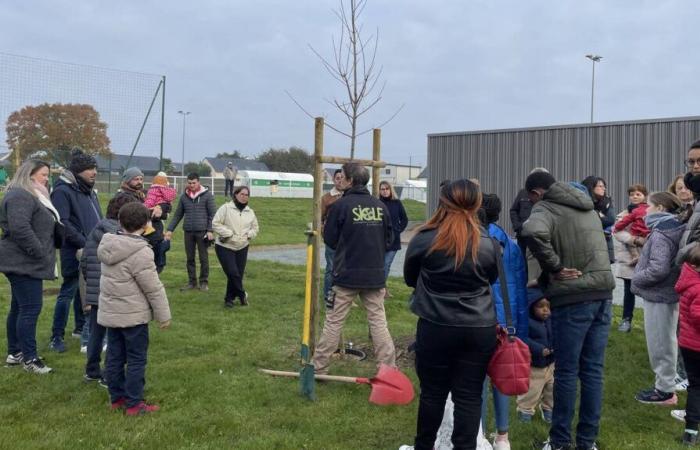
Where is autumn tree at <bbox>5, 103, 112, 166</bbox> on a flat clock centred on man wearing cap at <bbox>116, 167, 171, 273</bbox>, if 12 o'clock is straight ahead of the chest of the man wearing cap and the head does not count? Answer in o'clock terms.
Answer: The autumn tree is roughly at 7 o'clock from the man wearing cap.

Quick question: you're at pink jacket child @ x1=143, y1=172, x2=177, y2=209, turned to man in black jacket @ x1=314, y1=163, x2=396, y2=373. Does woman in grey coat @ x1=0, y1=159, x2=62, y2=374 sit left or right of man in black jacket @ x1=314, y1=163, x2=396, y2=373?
right

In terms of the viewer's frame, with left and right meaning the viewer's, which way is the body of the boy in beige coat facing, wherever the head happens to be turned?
facing away from the viewer and to the right of the viewer

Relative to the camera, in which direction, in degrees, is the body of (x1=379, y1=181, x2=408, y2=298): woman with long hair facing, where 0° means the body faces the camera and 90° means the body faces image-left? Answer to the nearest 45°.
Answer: approximately 45°

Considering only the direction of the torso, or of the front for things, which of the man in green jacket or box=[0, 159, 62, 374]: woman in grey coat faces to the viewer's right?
the woman in grey coat

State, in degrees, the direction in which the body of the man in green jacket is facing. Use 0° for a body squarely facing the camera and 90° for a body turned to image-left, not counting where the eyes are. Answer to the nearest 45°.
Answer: approximately 135°

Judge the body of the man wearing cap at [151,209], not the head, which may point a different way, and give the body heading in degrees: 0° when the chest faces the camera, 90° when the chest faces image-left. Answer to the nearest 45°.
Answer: approximately 315°

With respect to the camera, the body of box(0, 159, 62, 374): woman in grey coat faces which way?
to the viewer's right

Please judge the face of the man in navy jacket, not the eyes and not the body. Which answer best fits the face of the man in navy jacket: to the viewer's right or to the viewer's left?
to the viewer's right
